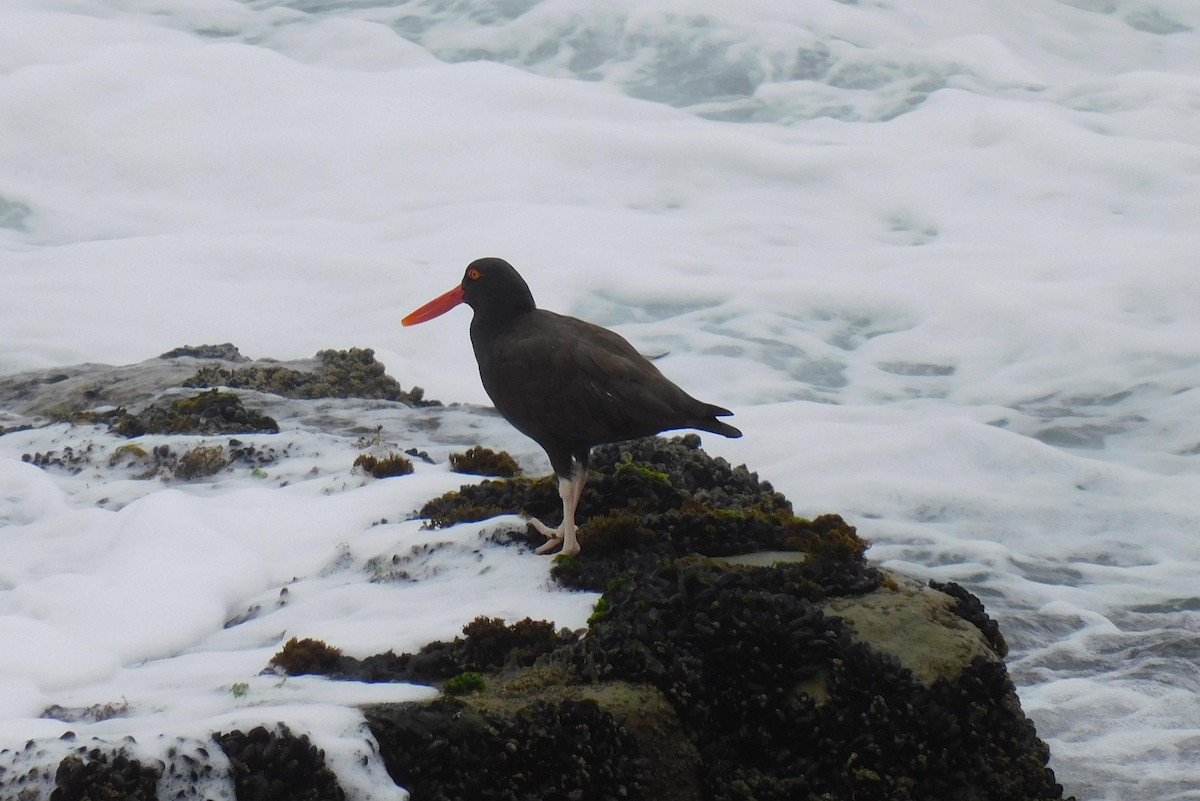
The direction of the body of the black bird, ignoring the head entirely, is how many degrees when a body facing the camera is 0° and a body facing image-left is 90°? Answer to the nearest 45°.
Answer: approximately 90°
